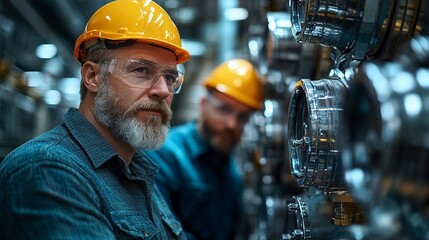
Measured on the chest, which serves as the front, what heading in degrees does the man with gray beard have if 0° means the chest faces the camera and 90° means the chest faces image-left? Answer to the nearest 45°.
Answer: approximately 315°

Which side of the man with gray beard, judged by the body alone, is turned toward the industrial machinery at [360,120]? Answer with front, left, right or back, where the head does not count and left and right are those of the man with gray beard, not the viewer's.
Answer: front

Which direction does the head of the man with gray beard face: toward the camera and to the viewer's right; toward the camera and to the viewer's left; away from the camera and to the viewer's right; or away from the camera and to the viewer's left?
toward the camera and to the viewer's right
